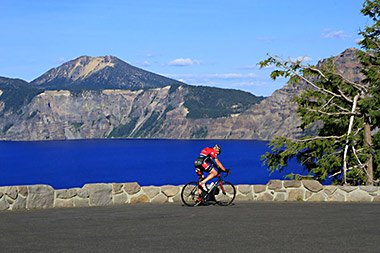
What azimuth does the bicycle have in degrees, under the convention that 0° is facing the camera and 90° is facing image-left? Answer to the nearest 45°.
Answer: approximately 270°

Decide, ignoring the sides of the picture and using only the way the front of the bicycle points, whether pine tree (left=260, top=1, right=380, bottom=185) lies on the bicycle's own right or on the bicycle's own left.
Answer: on the bicycle's own left

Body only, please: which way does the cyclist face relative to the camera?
to the viewer's right
